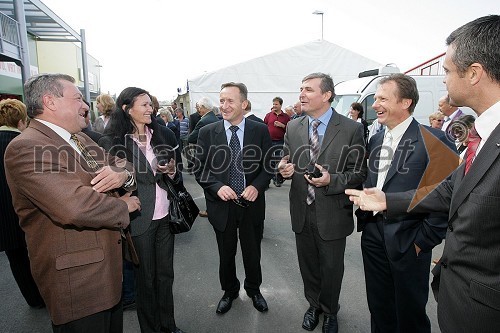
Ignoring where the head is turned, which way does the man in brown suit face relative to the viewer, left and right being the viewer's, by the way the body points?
facing to the right of the viewer

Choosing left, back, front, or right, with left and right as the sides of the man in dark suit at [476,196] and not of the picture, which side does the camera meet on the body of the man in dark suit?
left

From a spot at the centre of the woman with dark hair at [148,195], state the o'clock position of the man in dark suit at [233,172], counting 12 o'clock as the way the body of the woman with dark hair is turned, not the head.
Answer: The man in dark suit is roughly at 10 o'clock from the woman with dark hair.

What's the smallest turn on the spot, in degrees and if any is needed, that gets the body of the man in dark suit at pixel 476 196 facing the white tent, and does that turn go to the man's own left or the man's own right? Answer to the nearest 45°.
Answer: approximately 45° to the man's own right

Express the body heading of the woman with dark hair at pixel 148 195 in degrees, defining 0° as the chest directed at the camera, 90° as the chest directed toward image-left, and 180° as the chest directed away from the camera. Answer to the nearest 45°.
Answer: approximately 315°

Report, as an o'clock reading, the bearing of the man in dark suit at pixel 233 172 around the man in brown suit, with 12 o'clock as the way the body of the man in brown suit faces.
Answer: The man in dark suit is roughly at 11 o'clock from the man in brown suit.

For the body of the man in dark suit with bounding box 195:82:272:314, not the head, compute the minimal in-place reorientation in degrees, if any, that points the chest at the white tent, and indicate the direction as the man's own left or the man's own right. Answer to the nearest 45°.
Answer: approximately 180°
